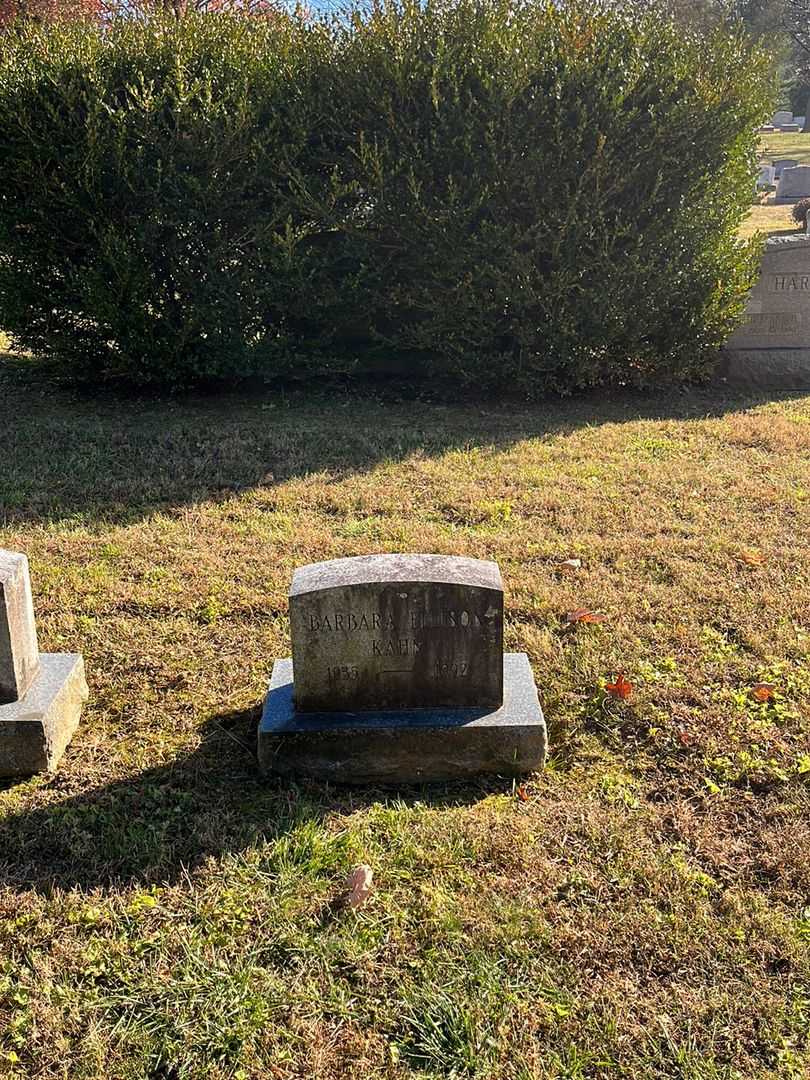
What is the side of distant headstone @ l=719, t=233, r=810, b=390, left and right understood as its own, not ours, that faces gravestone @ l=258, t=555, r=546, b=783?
front

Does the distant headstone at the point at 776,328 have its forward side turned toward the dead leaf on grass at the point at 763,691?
yes

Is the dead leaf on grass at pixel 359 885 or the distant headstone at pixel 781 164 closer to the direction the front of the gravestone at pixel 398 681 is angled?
the dead leaf on grass

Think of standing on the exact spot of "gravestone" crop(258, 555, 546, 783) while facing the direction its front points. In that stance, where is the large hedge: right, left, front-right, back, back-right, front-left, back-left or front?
back

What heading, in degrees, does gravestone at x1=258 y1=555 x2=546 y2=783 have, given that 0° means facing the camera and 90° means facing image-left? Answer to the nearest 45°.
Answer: approximately 0°

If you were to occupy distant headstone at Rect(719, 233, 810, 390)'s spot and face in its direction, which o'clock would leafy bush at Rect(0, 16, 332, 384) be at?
The leafy bush is roughly at 2 o'clock from the distant headstone.

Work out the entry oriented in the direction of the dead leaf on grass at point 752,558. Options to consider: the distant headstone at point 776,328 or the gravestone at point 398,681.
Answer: the distant headstone

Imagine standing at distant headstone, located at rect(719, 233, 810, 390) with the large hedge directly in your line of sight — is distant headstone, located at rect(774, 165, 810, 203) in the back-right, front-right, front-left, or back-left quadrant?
back-right

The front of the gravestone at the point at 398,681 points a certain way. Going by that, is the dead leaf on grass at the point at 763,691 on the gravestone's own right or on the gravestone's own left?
on the gravestone's own left

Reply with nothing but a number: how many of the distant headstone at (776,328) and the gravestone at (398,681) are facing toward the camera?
2

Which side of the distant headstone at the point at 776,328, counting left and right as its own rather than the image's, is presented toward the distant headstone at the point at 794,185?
back

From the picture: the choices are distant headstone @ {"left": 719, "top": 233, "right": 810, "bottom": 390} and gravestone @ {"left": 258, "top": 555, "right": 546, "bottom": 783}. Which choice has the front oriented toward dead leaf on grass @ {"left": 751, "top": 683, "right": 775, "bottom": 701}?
the distant headstone
